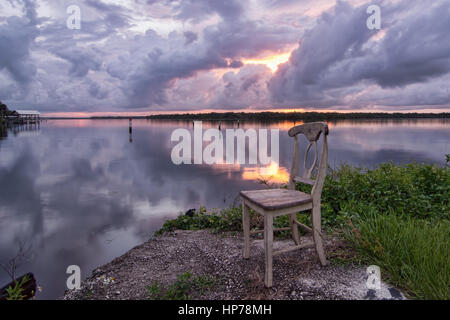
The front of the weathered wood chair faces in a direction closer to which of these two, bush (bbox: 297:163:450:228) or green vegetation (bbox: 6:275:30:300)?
the green vegetation

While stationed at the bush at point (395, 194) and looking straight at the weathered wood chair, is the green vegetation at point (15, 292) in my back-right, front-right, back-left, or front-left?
front-right

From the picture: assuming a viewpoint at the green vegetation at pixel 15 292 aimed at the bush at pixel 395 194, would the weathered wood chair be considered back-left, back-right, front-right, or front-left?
front-right

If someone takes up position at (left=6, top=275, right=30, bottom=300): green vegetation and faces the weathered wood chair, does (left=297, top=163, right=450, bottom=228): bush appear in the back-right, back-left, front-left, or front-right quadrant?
front-left

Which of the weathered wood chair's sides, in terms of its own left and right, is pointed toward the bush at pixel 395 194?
back

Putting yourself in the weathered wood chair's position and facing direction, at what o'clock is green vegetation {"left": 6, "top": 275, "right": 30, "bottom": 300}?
The green vegetation is roughly at 1 o'clock from the weathered wood chair.

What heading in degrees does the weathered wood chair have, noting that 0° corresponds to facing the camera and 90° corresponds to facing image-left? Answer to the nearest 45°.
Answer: approximately 45°

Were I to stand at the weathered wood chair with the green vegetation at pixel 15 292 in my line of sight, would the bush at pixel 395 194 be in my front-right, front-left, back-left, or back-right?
back-right
